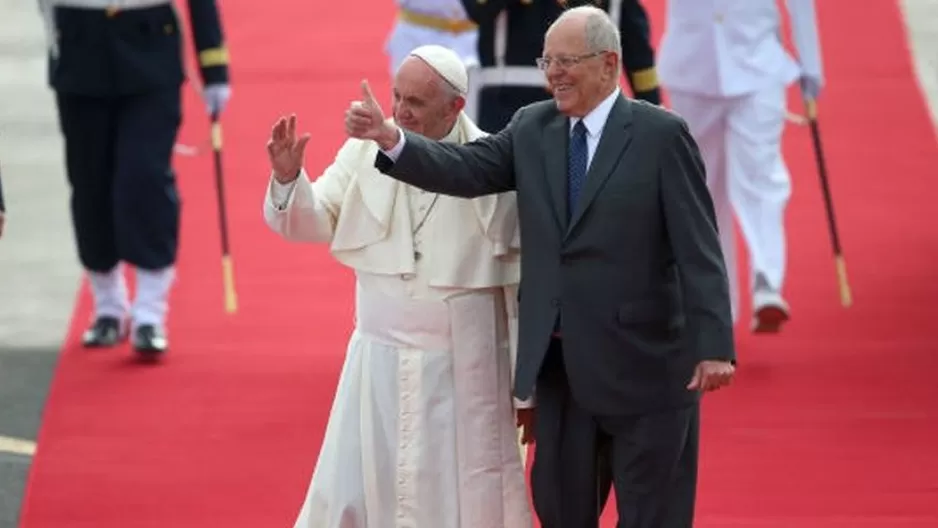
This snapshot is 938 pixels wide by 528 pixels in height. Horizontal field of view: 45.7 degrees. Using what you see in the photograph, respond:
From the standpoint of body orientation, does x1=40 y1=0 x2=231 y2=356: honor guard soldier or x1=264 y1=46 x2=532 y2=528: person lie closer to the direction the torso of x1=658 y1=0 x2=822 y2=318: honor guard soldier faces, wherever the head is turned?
the person

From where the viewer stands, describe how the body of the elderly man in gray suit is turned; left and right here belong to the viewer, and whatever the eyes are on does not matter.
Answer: facing the viewer and to the left of the viewer

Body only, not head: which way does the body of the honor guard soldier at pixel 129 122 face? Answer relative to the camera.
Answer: toward the camera

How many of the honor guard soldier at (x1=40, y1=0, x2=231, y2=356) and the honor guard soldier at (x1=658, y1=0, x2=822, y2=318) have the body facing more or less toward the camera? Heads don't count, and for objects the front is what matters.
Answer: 2

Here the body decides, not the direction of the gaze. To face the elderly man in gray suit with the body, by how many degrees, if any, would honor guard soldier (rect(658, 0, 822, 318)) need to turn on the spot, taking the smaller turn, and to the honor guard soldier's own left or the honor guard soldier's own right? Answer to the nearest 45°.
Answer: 0° — they already face them

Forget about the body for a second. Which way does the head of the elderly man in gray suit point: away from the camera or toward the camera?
toward the camera

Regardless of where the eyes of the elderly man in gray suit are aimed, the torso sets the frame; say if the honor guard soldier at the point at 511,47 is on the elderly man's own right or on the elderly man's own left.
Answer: on the elderly man's own right

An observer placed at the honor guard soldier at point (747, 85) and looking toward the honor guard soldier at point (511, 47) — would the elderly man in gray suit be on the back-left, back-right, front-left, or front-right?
front-left

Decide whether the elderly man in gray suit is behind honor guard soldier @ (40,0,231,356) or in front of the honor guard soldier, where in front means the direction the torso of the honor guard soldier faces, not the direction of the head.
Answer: in front

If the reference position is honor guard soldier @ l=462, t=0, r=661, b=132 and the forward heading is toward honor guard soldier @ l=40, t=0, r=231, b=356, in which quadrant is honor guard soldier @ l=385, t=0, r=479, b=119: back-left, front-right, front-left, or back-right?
front-right

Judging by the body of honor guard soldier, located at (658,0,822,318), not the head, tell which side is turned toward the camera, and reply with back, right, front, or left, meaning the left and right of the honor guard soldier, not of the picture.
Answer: front

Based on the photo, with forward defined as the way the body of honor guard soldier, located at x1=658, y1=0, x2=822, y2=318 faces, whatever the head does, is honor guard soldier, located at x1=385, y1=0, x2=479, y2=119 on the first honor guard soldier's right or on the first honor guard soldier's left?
on the first honor guard soldier's right

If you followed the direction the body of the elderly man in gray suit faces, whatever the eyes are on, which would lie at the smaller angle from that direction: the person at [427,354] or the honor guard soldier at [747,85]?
the person

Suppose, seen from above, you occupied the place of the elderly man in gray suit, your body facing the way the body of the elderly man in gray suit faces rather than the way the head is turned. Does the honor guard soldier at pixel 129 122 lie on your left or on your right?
on your right
